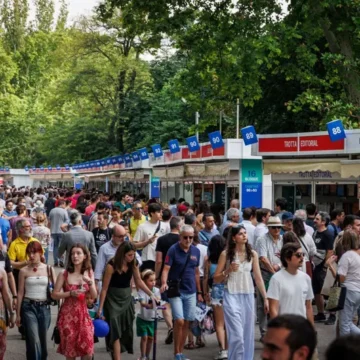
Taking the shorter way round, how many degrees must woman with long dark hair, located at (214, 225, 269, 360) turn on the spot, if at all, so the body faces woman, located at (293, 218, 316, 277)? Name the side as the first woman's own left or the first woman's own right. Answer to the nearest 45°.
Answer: approximately 180°

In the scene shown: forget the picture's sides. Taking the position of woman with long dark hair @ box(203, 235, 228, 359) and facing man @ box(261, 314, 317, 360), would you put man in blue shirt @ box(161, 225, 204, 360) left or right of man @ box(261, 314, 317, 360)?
right

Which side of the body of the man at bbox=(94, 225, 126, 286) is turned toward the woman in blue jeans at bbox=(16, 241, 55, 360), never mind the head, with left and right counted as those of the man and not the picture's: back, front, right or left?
right

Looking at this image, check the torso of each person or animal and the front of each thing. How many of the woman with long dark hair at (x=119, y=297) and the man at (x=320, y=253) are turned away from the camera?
0
